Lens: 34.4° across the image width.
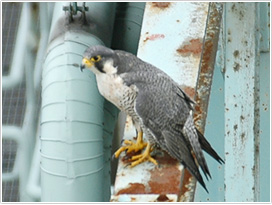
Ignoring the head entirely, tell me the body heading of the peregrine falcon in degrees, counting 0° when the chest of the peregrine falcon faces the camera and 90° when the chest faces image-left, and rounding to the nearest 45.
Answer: approximately 90°

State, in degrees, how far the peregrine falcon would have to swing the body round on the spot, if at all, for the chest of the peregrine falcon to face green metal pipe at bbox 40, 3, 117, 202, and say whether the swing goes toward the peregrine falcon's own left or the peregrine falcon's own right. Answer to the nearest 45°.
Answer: approximately 45° to the peregrine falcon's own right

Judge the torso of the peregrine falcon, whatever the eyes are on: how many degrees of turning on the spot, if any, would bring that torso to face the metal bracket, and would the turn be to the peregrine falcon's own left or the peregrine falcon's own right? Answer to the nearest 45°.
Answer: approximately 45° to the peregrine falcon's own right
